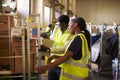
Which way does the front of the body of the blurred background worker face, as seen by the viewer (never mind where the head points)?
to the viewer's left
